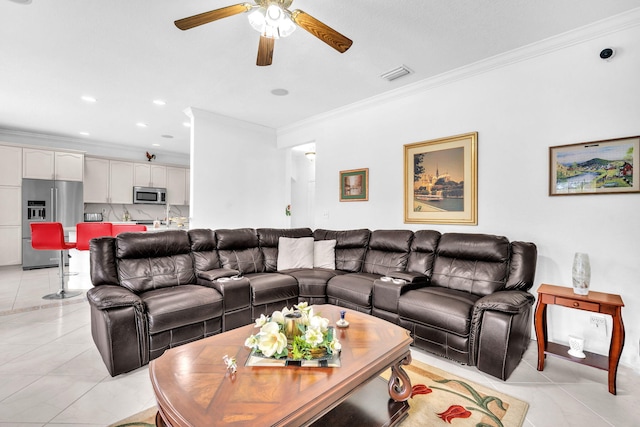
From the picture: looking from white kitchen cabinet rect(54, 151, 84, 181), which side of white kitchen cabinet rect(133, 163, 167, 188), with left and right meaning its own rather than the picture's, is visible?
right

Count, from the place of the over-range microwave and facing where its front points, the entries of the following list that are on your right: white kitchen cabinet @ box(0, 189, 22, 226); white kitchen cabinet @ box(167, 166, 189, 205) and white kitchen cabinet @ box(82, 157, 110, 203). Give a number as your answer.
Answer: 2

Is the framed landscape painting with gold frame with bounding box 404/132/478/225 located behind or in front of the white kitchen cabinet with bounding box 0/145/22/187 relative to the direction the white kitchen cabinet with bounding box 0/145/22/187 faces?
in front

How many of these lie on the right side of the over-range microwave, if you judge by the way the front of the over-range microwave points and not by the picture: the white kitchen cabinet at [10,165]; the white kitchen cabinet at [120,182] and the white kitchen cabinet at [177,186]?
2

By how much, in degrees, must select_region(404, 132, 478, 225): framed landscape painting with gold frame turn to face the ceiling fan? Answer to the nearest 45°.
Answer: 0° — it already faces it

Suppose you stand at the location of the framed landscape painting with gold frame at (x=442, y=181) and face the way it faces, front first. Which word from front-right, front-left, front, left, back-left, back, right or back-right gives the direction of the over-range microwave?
front-right

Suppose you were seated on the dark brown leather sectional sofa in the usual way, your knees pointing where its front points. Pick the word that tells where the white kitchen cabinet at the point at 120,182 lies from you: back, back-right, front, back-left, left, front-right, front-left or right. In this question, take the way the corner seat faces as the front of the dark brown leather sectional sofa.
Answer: back-right

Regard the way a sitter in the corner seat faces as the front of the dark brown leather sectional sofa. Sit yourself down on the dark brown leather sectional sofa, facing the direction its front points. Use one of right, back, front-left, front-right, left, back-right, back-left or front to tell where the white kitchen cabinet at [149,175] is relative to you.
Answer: back-right

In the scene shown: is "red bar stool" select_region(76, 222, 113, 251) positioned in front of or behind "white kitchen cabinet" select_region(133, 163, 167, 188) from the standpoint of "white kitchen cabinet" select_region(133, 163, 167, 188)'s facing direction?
in front

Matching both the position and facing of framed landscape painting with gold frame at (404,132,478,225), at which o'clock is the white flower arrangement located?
The white flower arrangement is roughly at 11 o'clock from the framed landscape painting with gold frame.

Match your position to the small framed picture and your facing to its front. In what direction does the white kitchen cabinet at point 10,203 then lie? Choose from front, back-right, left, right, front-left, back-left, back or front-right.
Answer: front-right

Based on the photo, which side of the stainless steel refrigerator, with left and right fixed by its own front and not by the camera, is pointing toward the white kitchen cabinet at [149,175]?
left

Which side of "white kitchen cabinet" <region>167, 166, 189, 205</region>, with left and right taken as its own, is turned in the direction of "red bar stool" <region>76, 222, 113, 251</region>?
front

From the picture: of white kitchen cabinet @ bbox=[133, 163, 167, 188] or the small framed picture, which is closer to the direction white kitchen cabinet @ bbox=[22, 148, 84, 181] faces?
the small framed picture

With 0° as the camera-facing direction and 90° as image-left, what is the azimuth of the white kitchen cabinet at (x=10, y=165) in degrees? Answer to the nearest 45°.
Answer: approximately 0°

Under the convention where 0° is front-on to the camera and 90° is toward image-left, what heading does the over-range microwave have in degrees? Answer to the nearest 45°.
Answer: approximately 0°
